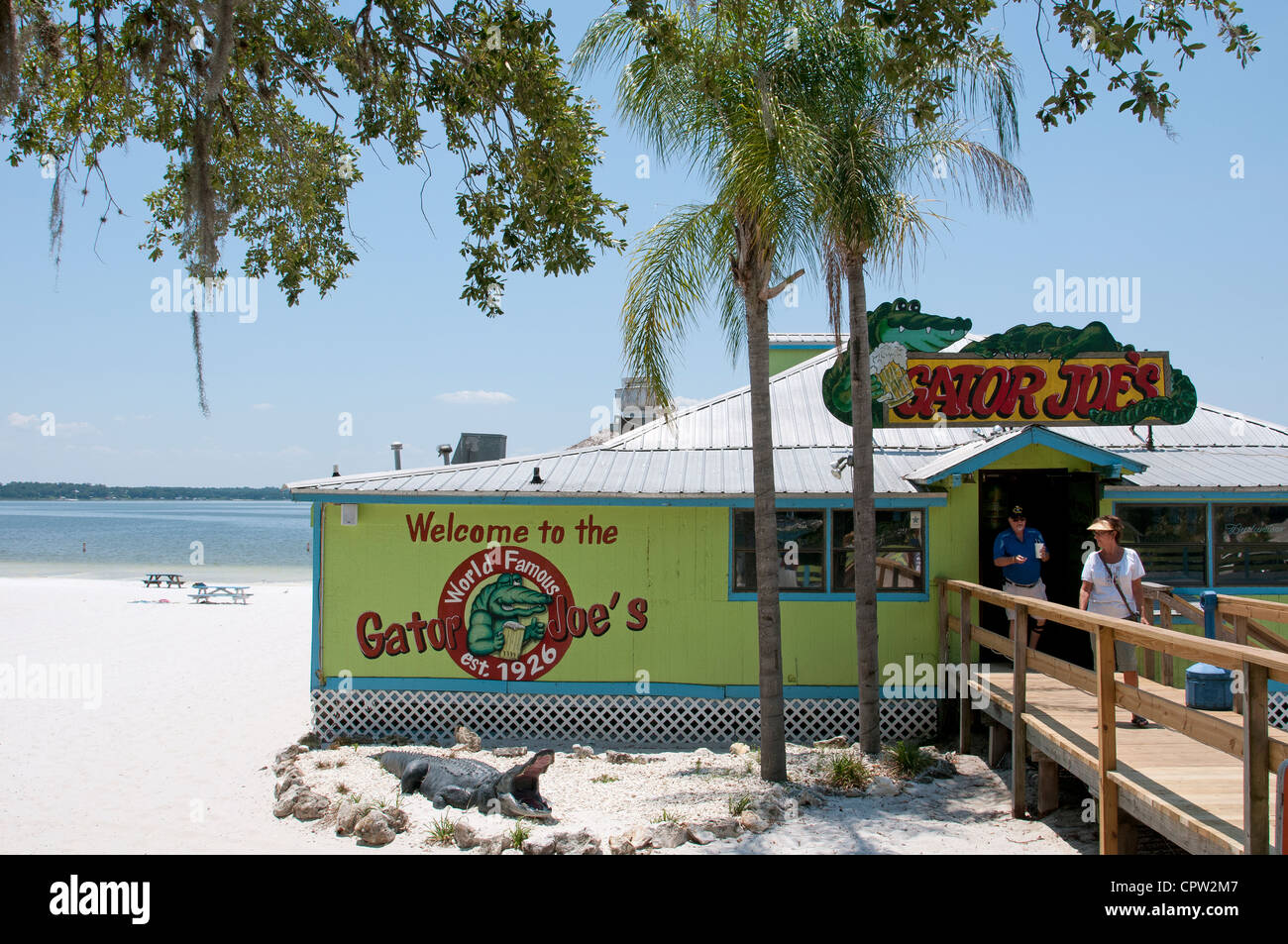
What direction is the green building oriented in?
toward the camera

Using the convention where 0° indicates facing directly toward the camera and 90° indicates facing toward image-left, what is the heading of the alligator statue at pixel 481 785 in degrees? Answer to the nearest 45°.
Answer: approximately 315°

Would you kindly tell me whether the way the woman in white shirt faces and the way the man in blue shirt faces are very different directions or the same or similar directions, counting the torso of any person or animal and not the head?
same or similar directions

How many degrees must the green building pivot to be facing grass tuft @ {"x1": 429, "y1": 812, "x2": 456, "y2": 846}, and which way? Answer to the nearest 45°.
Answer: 0° — it already faces it

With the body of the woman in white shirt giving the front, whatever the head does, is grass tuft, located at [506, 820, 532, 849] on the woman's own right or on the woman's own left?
on the woman's own right

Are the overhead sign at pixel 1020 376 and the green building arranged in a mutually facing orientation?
no

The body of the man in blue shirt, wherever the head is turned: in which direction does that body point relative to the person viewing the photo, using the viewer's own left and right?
facing the viewer

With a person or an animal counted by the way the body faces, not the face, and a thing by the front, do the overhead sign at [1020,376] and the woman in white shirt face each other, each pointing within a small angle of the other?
no

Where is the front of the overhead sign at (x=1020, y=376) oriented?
toward the camera

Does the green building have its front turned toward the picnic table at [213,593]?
no

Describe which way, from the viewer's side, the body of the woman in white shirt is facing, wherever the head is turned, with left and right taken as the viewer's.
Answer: facing the viewer

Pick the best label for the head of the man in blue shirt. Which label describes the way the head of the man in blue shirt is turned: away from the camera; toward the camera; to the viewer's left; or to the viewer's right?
toward the camera

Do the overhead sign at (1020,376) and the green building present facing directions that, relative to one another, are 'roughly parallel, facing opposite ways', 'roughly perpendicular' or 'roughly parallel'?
roughly parallel

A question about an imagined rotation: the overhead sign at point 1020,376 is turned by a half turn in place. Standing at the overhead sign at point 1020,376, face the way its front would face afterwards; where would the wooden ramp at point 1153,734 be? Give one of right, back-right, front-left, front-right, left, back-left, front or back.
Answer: back
